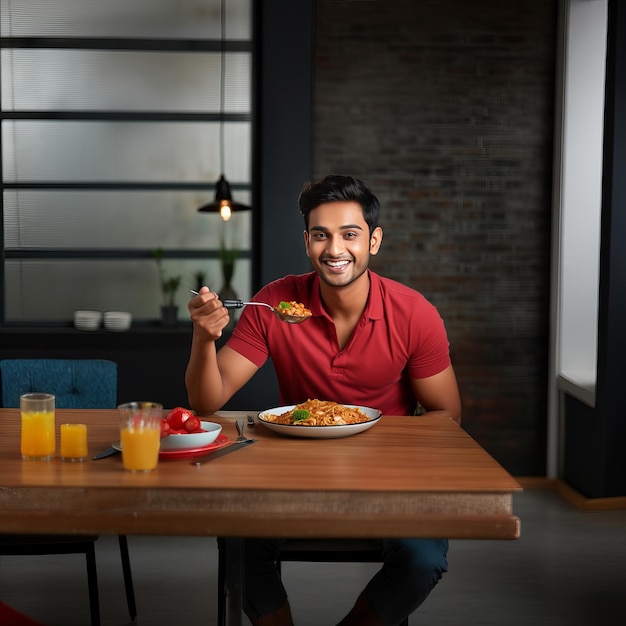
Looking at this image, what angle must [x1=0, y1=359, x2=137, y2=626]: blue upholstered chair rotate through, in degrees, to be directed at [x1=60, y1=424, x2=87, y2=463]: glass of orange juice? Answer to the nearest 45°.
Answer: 0° — it already faces it

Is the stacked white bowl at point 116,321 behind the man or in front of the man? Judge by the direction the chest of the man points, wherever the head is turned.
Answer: behind

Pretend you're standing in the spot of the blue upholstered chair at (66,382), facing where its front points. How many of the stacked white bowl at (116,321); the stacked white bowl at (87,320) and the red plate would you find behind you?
2

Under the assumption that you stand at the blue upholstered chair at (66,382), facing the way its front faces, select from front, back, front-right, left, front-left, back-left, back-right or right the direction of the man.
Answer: front-left

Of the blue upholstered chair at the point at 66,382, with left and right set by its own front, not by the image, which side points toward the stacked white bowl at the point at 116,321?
back

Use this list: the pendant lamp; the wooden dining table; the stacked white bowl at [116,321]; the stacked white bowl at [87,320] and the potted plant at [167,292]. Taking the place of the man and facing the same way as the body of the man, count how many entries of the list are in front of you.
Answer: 1

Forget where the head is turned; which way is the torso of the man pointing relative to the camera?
toward the camera

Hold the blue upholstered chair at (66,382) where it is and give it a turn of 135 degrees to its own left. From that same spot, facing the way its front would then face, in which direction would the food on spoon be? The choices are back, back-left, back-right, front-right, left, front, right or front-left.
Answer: right

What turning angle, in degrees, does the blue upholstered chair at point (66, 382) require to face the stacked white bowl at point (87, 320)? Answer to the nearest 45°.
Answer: approximately 180°

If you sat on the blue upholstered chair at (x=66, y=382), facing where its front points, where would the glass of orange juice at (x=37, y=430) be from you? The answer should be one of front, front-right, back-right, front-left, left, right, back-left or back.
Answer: front

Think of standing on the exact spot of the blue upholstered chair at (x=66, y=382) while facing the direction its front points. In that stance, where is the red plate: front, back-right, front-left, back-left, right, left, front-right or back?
front

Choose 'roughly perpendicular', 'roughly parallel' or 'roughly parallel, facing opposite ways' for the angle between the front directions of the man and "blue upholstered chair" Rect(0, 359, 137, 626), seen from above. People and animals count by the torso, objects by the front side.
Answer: roughly parallel

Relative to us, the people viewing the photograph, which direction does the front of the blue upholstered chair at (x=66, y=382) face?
facing the viewer

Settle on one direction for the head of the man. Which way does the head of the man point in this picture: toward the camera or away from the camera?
toward the camera

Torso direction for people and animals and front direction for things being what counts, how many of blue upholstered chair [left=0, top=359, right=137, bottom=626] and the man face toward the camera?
2
